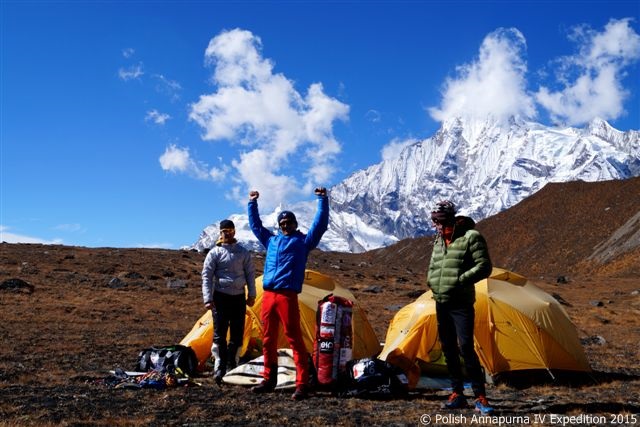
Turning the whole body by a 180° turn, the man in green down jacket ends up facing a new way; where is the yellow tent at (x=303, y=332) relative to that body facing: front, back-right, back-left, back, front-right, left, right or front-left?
left

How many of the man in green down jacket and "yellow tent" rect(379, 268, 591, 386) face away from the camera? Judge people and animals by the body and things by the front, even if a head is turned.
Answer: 0

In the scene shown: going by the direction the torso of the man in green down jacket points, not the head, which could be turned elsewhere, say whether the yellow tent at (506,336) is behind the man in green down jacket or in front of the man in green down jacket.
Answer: behind

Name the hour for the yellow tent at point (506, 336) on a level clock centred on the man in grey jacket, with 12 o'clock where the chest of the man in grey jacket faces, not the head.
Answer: The yellow tent is roughly at 9 o'clock from the man in grey jacket.

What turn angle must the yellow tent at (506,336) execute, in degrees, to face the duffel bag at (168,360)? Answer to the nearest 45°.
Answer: approximately 45° to its right

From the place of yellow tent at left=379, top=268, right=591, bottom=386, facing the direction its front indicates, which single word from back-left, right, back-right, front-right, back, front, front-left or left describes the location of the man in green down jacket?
front-left

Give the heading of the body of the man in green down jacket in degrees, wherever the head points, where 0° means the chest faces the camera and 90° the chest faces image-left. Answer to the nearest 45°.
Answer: approximately 45°

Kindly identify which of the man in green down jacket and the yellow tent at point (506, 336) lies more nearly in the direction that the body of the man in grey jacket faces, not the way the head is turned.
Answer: the man in green down jacket

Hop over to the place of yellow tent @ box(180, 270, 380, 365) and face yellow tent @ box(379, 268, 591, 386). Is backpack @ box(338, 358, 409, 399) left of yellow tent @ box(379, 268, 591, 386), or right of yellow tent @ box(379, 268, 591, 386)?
right

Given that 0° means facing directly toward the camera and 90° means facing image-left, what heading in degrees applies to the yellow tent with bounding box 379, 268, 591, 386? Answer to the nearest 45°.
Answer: approximately 45°

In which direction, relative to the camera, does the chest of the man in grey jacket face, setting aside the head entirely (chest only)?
toward the camera
